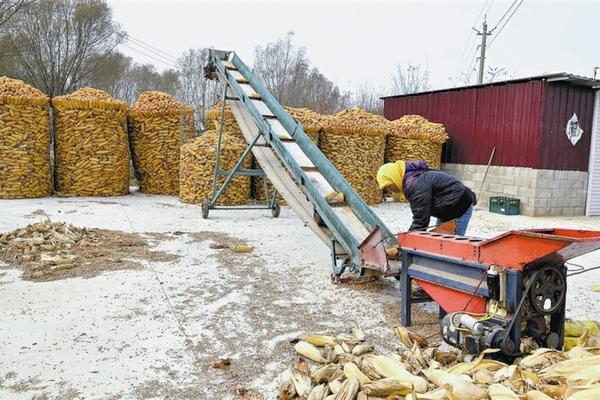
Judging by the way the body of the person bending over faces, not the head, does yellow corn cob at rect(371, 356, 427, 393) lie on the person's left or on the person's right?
on the person's left

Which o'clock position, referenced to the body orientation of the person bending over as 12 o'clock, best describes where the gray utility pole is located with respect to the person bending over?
The gray utility pole is roughly at 3 o'clock from the person bending over.

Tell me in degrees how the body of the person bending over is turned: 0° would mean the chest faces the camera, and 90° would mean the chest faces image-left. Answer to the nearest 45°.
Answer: approximately 90°

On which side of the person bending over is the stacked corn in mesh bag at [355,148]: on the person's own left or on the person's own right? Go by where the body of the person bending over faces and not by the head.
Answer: on the person's own right

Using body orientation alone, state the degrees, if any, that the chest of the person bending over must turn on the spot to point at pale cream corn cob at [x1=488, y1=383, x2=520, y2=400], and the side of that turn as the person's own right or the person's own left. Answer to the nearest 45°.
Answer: approximately 90° to the person's own left

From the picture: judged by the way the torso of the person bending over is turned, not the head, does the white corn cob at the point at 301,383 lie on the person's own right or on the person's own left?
on the person's own left

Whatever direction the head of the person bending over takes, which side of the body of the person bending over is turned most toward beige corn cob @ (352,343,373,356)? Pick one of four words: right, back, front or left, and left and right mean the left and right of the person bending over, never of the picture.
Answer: left

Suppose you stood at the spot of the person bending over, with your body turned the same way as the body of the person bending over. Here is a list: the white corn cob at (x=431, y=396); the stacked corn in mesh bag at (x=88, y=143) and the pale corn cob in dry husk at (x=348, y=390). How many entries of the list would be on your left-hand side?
2
